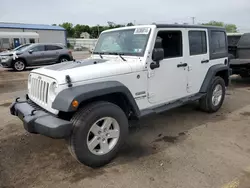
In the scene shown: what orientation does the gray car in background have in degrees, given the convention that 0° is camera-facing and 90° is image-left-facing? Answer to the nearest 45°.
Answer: approximately 45°

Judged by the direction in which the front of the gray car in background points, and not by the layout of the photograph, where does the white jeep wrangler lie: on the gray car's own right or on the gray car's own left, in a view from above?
on the gray car's own left

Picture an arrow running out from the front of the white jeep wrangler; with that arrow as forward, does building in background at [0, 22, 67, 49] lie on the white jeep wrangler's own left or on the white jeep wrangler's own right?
on the white jeep wrangler's own right

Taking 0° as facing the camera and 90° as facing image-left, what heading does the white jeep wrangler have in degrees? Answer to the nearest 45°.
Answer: approximately 45°

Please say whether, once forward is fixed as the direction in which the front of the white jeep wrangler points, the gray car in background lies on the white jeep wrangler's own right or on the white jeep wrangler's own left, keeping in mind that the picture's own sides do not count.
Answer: on the white jeep wrangler's own right

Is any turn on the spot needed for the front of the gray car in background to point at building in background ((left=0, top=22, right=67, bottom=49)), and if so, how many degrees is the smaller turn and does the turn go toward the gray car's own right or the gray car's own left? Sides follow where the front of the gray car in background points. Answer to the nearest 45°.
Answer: approximately 135° to the gray car's own right
